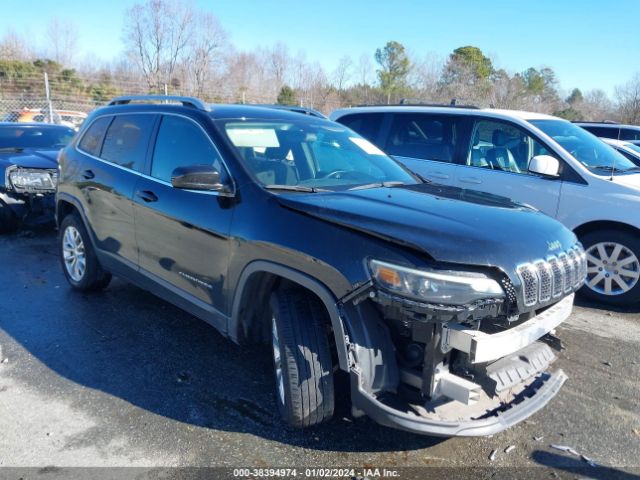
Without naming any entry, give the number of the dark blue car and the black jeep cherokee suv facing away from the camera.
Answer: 0

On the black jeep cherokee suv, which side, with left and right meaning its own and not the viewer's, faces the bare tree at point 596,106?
left

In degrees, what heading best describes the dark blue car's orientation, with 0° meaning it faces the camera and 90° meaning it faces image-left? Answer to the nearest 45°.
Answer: approximately 315°

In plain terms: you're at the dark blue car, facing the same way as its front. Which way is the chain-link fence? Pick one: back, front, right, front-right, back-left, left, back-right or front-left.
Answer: back-left

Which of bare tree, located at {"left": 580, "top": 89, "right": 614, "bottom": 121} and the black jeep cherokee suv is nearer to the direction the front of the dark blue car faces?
the black jeep cherokee suv

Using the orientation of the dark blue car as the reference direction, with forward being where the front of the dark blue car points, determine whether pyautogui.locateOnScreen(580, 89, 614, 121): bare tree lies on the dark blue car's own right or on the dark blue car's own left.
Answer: on the dark blue car's own left

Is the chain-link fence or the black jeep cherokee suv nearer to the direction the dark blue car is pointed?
the black jeep cherokee suv

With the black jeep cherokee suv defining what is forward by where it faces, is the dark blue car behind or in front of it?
behind
